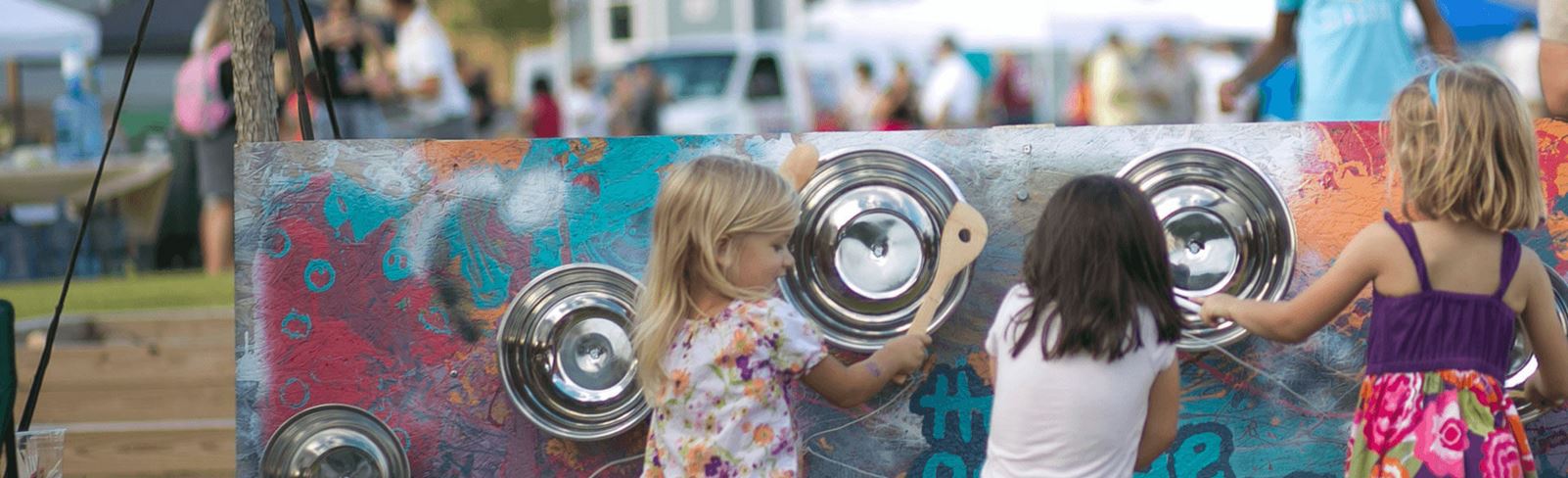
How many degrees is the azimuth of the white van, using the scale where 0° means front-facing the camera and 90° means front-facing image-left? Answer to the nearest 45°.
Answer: approximately 45°

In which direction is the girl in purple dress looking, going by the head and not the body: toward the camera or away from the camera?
away from the camera

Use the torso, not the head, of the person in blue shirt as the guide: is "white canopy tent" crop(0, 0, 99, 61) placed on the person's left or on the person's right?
on the person's right

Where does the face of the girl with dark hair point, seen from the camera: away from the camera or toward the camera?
away from the camera

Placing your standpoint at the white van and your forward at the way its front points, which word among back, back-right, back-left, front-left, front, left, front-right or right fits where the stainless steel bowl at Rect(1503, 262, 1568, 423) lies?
front-left

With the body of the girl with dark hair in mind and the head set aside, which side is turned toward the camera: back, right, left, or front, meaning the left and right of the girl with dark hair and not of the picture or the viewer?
back

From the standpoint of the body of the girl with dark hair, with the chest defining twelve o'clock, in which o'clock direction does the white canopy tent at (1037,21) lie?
The white canopy tent is roughly at 12 o'clock from the girl with dark hair.

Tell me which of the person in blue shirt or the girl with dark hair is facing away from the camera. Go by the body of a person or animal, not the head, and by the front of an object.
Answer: the girl with dark hair

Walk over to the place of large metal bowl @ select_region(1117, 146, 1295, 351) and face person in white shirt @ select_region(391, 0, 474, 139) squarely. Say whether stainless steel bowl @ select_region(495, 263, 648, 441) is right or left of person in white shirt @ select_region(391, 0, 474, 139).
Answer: left

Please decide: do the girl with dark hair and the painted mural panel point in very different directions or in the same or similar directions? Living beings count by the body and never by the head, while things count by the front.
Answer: very different directions

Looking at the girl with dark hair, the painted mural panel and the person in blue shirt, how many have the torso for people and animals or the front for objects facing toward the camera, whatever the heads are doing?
2

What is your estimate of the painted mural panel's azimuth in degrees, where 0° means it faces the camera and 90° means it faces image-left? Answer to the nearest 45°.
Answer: approximately 0°

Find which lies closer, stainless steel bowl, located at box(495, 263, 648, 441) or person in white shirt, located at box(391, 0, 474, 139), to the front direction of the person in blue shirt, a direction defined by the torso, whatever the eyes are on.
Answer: the stainless steel bowl

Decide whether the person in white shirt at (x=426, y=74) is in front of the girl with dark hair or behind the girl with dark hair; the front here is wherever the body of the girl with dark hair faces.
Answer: in front

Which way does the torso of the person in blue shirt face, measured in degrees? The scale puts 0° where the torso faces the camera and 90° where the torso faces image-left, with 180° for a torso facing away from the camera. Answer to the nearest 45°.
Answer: approximately 0°

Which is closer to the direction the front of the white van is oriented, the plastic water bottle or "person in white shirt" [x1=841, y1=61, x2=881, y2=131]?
the plastic water bottle

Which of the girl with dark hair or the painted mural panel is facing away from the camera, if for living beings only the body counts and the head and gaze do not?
the girl with dark hair
